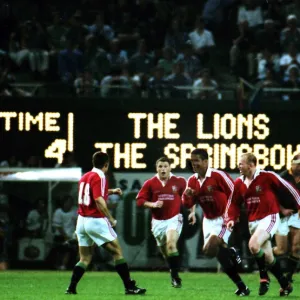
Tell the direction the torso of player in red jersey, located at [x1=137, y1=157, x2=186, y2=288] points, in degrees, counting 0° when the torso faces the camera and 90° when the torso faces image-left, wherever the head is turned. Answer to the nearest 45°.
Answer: approximately 0°

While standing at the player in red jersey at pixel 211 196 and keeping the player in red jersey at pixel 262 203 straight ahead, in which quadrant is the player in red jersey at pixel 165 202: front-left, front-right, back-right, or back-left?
back-left

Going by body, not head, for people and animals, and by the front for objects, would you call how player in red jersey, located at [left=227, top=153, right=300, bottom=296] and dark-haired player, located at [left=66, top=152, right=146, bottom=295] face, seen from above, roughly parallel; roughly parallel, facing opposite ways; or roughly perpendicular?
roughly parallel, facing opposite ways

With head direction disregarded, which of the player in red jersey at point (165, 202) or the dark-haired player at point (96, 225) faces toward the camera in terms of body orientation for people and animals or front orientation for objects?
the player in red jersey

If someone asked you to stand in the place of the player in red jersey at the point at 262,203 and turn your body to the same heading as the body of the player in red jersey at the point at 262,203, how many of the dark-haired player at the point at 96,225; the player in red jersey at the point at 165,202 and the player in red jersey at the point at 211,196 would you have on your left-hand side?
0

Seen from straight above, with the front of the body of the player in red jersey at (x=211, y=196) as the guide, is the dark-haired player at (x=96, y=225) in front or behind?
in front

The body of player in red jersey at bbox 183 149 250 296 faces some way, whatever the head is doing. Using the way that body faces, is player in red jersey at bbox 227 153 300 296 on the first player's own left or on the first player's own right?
on the first player's own left

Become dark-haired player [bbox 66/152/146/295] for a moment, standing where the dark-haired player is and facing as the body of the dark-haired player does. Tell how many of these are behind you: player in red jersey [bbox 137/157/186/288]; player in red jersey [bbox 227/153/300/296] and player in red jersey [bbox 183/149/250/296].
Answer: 0

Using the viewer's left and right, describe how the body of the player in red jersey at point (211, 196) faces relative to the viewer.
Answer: facing the viewer and to the left of the viewer

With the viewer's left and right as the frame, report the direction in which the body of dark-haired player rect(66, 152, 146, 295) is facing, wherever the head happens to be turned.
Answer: facing away from the viewer and to the right of the viewer

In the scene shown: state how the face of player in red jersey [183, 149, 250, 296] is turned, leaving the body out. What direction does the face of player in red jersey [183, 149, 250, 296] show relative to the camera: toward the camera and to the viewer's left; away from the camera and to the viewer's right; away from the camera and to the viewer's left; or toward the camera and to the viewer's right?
toward the camera and to the viewer's left

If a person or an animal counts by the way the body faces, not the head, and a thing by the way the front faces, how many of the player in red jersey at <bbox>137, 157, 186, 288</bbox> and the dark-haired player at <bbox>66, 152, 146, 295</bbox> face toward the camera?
1
